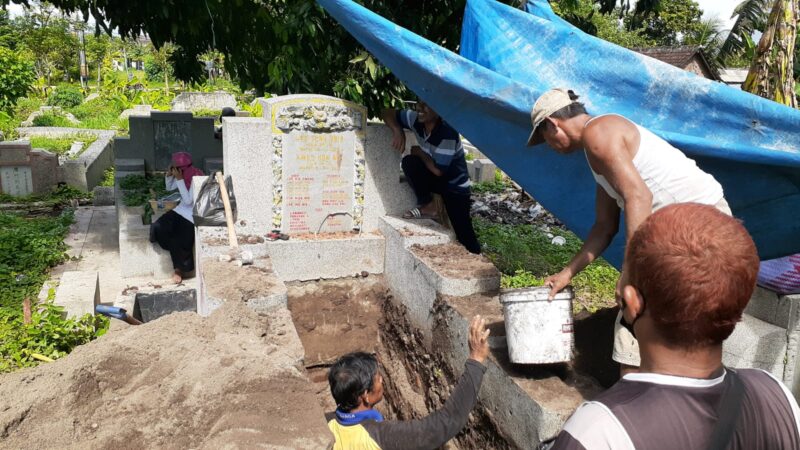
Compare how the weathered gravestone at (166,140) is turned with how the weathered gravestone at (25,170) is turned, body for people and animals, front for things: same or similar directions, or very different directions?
same or similar directions

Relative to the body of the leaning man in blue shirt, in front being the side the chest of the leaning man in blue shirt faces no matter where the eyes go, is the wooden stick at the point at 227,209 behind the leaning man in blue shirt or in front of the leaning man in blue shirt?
in front

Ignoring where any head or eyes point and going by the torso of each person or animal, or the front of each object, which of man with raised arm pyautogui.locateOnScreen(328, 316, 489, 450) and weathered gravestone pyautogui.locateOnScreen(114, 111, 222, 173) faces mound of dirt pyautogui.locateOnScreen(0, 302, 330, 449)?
the weathered gravestone

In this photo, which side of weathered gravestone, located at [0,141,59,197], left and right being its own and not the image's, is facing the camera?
front

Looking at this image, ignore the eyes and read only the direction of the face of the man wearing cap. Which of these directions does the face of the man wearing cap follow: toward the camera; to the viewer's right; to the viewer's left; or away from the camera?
to the viewer's left

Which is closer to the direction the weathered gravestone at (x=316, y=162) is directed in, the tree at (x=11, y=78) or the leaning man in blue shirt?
the leaning man in blue shirt

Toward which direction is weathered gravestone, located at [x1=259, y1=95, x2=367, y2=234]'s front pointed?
toward the camera

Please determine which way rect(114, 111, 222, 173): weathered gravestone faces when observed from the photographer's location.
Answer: facing the viewer

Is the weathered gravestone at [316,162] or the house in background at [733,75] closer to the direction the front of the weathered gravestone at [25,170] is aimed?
the weathered gravestone

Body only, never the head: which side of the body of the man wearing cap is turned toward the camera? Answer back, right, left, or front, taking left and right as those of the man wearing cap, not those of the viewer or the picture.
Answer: left

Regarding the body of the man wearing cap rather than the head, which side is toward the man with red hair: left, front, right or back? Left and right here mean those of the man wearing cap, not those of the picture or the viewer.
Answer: left

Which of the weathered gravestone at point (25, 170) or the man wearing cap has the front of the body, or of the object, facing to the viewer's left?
the man wearing cap

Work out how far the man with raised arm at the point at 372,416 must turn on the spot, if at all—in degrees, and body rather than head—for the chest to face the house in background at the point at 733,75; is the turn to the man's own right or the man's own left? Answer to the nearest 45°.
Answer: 0° — they already face it
